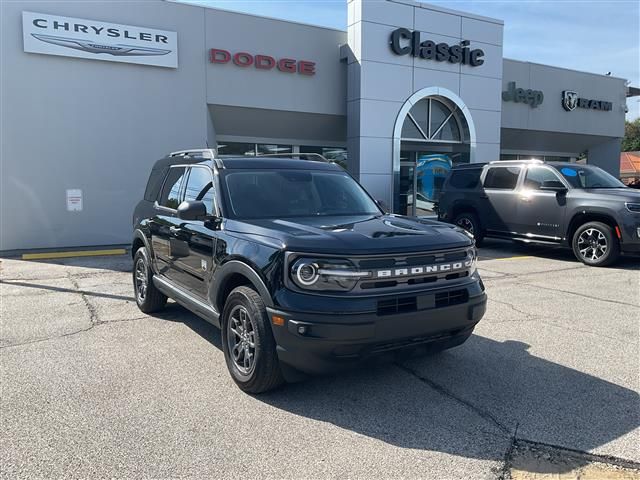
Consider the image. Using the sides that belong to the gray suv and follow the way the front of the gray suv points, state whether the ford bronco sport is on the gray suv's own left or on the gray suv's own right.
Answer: on the gray suv's own right

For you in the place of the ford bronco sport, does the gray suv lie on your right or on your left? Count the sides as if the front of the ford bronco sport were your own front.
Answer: on your left

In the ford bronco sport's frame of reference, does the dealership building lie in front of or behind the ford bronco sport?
behind

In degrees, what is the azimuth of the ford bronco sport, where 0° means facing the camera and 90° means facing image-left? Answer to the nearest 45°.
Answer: approximately 315°

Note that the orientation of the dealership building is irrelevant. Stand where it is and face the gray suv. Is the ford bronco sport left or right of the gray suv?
right

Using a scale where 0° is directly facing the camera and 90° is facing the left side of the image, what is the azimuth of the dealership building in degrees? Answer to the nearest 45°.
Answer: approximately 315°
